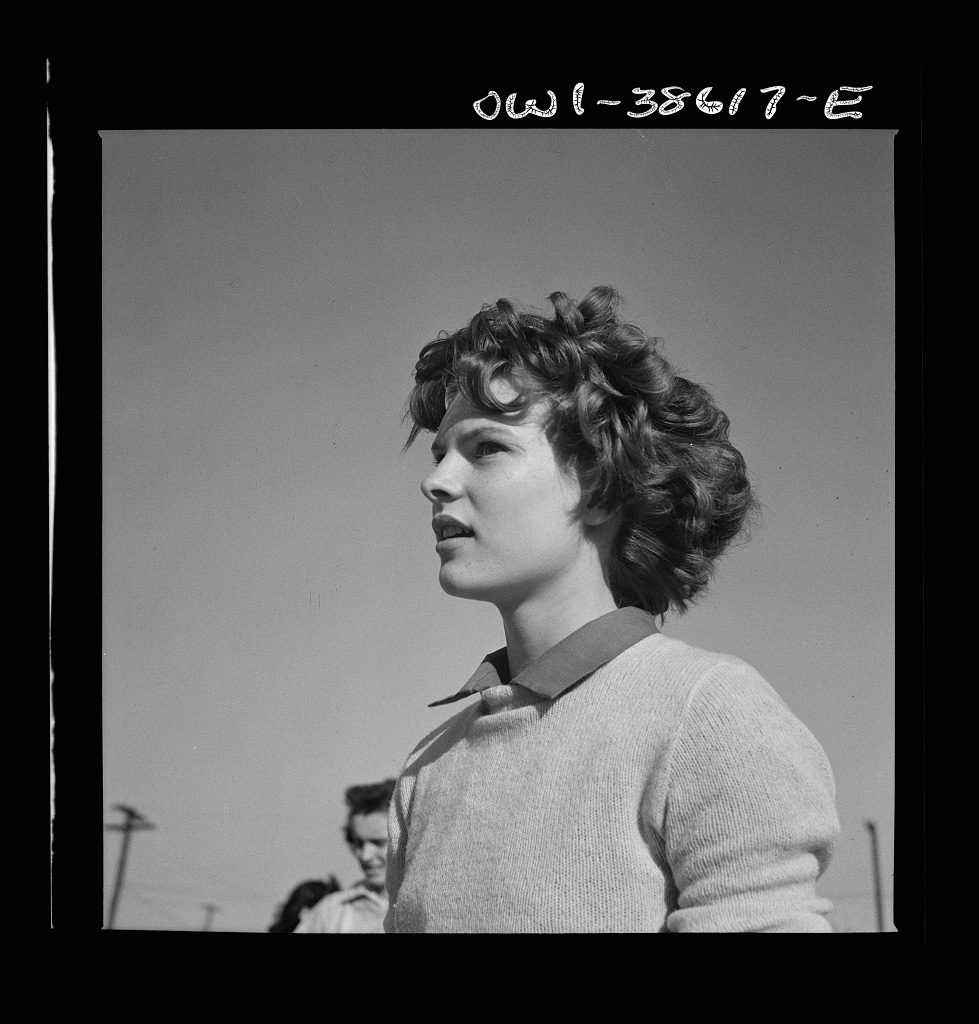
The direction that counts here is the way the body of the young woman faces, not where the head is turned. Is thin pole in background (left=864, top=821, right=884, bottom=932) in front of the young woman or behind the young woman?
behind

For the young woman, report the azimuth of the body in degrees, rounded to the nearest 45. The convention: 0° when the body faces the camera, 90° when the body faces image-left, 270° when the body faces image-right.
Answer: approximately 45°

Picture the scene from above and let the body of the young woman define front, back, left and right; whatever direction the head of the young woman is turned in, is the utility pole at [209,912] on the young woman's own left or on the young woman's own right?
on the young woman's own right

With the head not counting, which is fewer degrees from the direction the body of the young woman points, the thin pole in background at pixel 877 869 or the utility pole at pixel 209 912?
the utility pole
